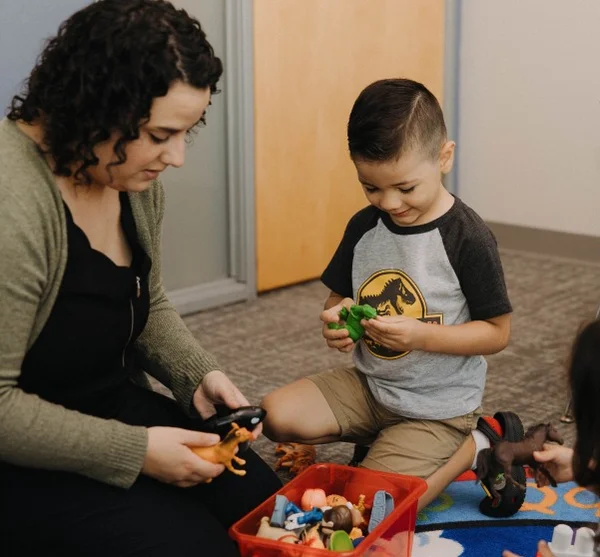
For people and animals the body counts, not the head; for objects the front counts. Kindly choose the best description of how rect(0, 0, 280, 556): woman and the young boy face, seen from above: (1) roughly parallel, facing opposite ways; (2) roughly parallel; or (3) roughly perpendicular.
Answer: roughly perpendicular
